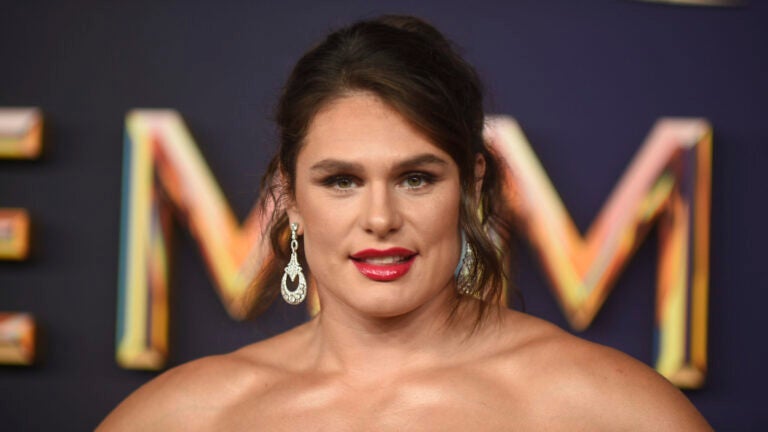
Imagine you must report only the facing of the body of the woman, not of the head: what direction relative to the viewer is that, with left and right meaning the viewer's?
facing the viewer
